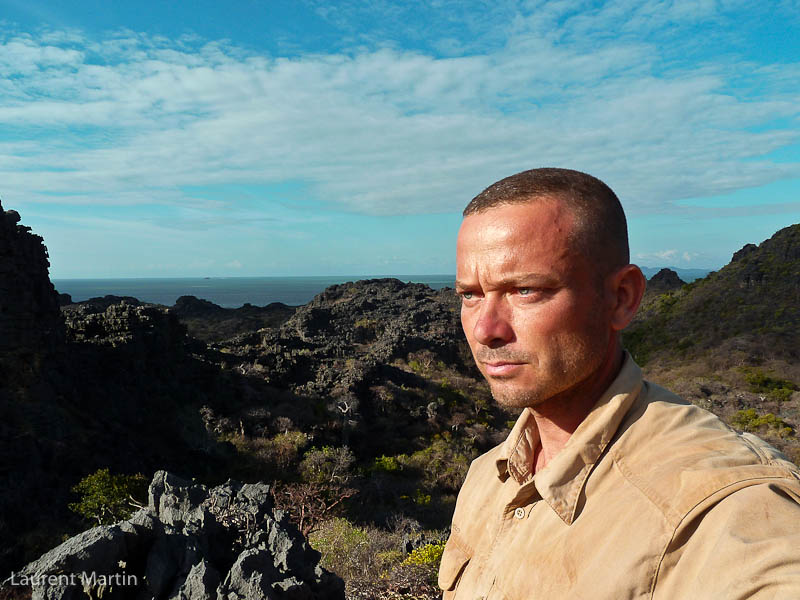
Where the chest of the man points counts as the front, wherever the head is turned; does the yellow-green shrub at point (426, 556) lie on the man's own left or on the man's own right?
on the man's own right

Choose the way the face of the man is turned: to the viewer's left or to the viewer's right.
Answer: to the viewer's left

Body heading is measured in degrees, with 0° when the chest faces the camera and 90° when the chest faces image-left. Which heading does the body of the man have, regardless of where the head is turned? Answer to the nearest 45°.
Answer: approximately 45°

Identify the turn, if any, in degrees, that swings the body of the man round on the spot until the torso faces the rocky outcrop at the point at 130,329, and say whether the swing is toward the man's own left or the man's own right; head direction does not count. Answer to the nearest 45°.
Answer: approximately 90° to the man's own right

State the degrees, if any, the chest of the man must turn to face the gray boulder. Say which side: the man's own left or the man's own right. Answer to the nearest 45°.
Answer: approximately 90° to the man's own right
